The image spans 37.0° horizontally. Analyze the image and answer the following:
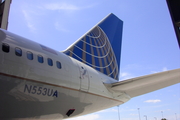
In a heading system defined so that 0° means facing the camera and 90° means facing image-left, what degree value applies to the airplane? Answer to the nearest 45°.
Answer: approximately 45°
